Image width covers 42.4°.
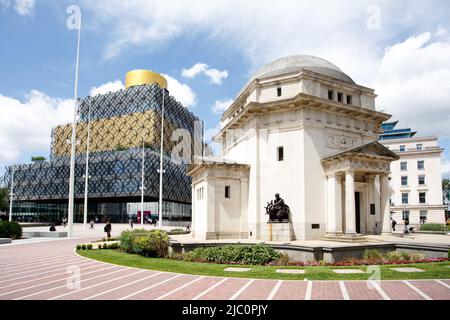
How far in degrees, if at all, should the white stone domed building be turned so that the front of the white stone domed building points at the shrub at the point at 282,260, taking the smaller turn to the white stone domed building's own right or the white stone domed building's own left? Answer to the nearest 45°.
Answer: approximately 45° to the white stone domed building's own right

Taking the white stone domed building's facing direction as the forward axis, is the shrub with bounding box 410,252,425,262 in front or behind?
in front

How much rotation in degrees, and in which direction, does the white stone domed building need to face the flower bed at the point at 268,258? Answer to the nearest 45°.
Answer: approximately 45° to its right

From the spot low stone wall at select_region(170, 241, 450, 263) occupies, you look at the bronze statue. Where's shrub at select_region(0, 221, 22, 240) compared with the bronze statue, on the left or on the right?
left

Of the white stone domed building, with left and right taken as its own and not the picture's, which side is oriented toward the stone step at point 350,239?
front

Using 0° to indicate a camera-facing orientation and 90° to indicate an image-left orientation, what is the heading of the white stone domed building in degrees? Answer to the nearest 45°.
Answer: approximately 315°

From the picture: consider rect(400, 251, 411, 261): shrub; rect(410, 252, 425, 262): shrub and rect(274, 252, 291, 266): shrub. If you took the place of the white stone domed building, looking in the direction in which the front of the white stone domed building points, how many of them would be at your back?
0

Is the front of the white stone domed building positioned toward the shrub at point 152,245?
no

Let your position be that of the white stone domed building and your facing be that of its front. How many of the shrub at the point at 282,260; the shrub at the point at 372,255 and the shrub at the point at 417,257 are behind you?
0
